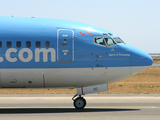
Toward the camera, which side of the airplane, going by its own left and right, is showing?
right
